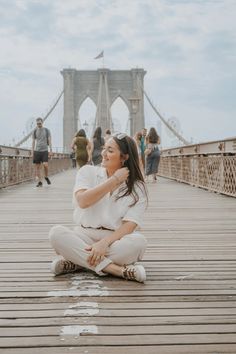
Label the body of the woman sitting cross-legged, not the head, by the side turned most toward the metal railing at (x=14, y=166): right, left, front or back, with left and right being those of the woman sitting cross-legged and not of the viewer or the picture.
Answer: back

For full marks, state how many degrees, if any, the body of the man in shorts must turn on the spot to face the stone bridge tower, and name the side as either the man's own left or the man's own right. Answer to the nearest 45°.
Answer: approximately 180°

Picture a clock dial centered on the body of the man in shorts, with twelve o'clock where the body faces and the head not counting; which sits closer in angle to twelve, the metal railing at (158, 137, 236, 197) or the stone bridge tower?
the metal railing

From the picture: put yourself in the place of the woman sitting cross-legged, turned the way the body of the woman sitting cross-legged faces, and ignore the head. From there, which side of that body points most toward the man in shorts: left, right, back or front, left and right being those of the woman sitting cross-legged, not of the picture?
back

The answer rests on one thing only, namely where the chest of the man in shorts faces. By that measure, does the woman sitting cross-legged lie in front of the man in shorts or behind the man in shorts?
in front

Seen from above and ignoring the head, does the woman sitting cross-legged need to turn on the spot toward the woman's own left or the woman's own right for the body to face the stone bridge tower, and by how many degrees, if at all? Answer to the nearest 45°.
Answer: approximately 180°

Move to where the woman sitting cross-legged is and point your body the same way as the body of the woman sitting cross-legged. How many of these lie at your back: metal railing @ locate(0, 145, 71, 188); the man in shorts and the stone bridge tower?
3

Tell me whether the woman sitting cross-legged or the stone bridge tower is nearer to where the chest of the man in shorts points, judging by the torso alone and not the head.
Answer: the woman sitting cross-legged

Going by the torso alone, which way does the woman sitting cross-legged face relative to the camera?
toward the camera

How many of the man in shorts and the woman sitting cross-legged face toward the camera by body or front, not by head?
2

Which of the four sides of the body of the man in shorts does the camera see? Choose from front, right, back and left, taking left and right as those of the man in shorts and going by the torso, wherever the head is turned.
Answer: front
